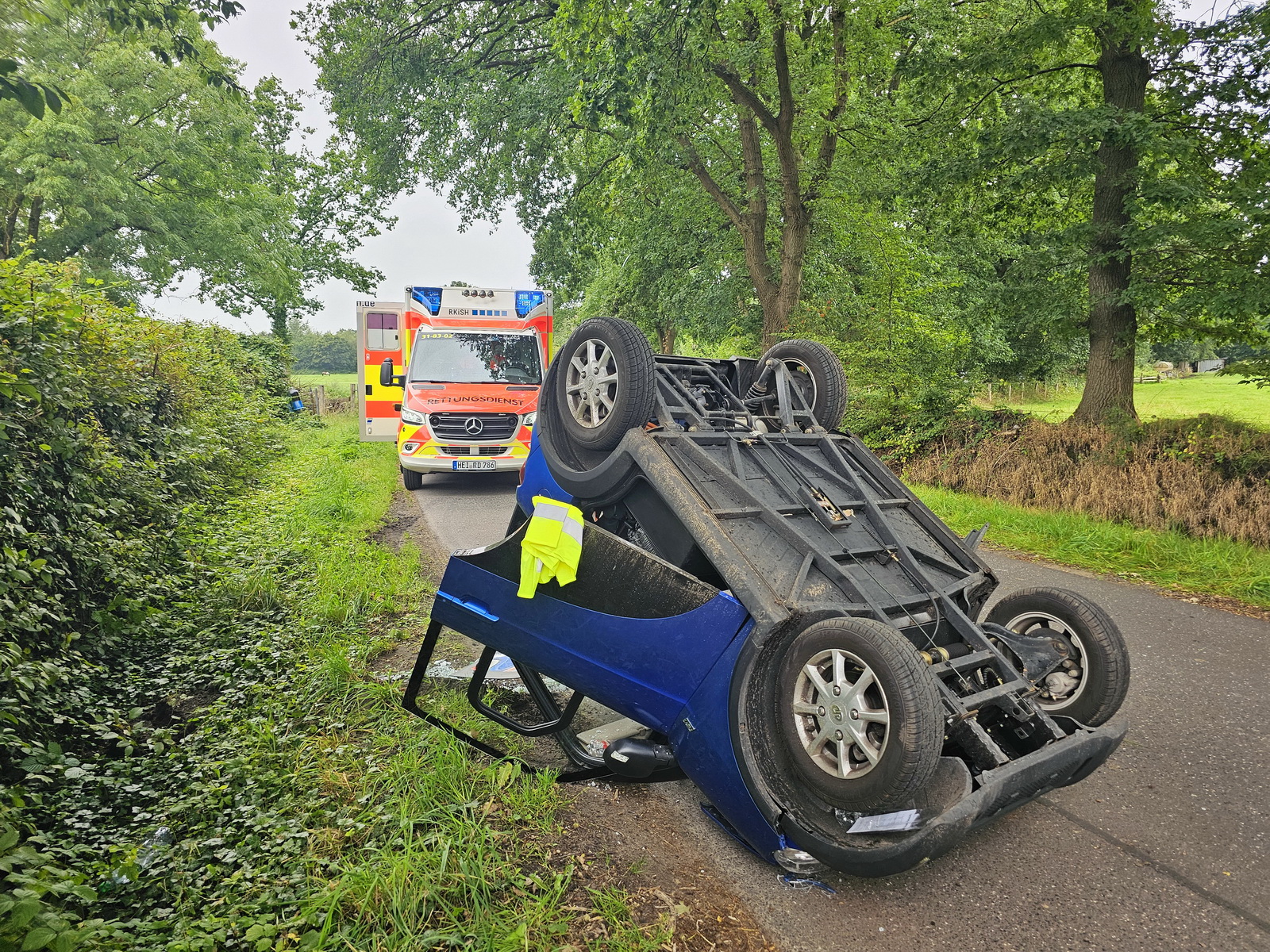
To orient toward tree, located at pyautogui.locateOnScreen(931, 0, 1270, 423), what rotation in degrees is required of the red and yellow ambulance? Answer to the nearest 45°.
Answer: approximately 45° to its left

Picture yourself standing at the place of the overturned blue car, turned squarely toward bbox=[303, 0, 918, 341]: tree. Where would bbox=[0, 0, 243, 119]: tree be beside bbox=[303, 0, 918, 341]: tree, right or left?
left

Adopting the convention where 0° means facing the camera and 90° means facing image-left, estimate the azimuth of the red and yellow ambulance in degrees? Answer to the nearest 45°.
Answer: approximately 0°

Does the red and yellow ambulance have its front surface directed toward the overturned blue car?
yes

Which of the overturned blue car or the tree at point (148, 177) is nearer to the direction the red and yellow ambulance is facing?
the overturned blue car

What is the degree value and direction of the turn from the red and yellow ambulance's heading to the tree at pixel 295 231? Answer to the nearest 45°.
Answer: approximately 180°

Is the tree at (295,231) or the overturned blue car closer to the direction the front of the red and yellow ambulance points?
the overturned blue car

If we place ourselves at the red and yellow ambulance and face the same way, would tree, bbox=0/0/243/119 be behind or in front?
in front

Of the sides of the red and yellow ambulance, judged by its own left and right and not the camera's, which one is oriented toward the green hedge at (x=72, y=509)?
front
